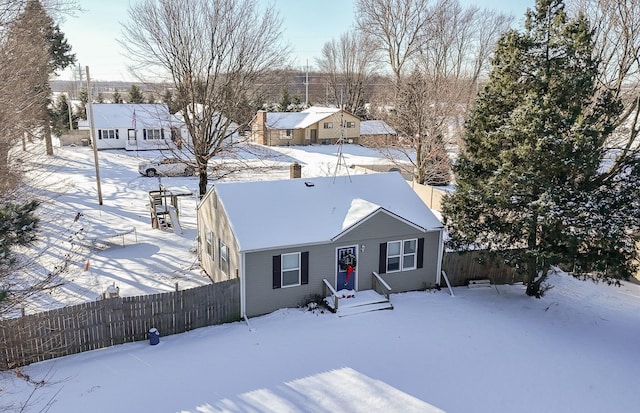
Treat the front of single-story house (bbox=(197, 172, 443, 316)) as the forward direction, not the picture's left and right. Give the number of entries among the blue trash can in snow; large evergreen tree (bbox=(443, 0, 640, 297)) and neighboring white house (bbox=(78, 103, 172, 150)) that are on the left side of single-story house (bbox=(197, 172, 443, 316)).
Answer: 1

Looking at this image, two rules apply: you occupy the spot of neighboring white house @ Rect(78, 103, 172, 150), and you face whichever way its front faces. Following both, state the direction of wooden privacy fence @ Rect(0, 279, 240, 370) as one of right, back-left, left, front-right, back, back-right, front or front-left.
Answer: front

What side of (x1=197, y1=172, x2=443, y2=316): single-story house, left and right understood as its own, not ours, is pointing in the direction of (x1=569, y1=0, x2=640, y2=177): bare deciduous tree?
left

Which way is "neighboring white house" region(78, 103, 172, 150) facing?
toward the camera

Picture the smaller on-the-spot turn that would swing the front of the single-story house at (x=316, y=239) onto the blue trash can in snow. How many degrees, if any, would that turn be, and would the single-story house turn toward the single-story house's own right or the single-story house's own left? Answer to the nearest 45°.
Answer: approximately 45° to the single-story house's own right

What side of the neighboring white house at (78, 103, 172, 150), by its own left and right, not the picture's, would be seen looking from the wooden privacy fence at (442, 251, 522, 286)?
front

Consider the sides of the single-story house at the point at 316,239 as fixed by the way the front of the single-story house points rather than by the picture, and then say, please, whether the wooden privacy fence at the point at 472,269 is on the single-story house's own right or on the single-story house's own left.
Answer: on the single-story house's own left

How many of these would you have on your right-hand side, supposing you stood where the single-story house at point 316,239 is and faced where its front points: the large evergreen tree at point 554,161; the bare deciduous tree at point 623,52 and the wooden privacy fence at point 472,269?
0

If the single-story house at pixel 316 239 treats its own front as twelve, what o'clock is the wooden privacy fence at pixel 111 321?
The wooden privacy fence is roughly at 2 o'clock from the single-story house.

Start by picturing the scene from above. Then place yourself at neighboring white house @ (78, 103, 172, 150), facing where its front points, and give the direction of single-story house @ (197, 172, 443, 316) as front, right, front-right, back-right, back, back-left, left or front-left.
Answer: front

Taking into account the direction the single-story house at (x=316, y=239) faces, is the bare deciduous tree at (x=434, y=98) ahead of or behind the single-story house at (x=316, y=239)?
behind

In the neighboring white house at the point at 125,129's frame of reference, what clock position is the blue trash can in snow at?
The blue trash can in snow is roughly at 12 o'clock from the neighboring white house.

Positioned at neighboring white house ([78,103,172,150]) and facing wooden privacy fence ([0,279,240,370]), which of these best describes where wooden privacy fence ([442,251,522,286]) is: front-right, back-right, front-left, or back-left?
front-left

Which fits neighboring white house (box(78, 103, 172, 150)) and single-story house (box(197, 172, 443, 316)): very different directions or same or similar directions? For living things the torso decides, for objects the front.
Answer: same or similar directions

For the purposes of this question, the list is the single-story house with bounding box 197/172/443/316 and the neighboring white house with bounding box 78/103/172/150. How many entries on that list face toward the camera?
2
